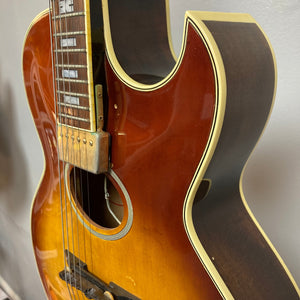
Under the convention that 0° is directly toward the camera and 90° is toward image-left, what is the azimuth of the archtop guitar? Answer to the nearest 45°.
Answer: approximately 45°
